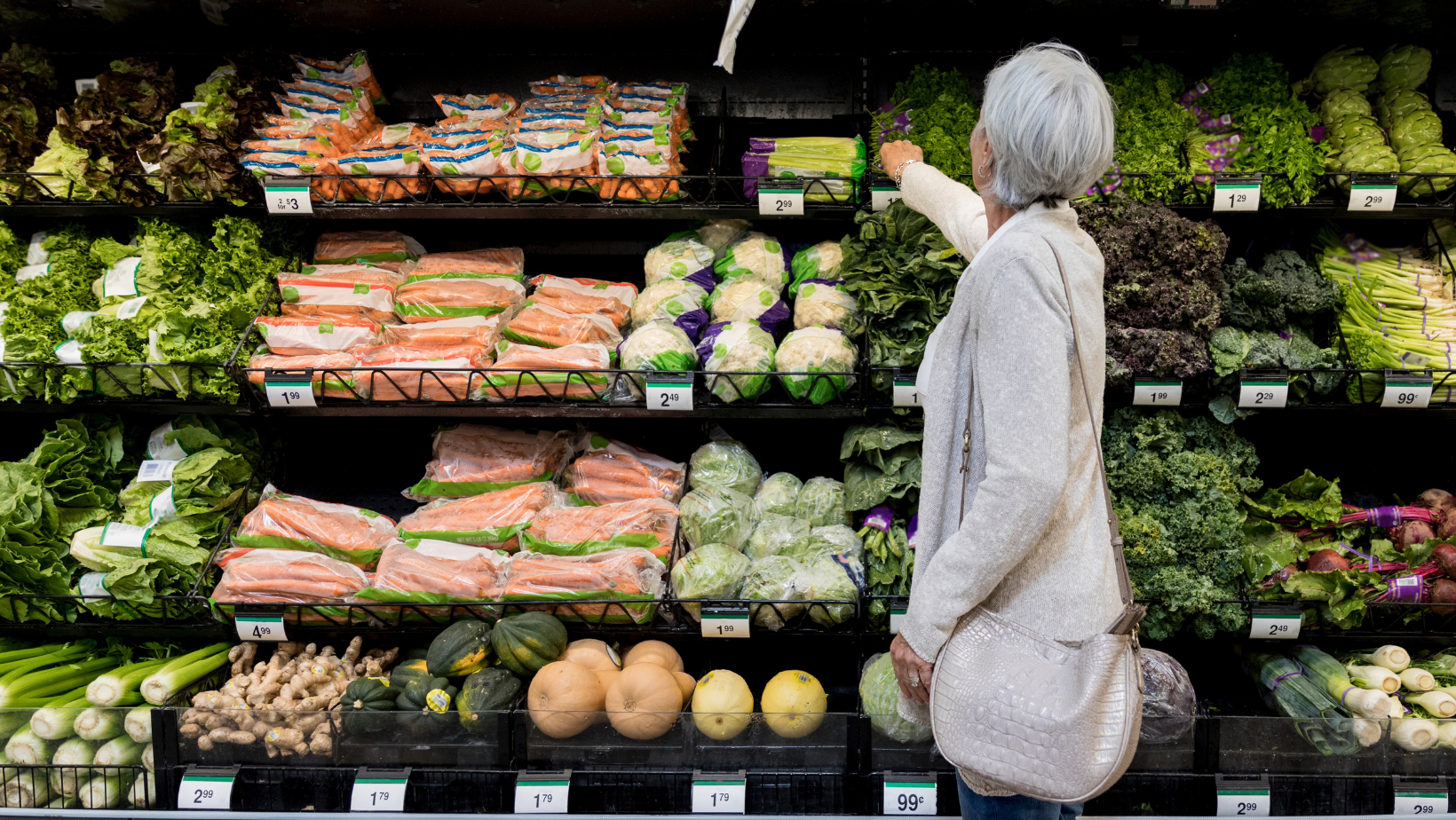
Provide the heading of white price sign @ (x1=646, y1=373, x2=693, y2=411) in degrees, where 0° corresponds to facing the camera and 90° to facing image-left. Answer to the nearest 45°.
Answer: approximately 0°

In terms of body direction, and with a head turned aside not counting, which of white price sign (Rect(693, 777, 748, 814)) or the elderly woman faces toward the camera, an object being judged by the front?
the white price sign

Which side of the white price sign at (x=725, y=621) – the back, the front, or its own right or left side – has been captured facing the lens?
front

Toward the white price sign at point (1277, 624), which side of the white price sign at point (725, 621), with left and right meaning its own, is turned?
left

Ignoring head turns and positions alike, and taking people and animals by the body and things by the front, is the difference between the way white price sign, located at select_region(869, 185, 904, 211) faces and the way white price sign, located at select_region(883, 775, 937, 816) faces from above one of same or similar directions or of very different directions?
same or similar directions

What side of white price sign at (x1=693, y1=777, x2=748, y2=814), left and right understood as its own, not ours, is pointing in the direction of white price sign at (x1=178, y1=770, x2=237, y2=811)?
right

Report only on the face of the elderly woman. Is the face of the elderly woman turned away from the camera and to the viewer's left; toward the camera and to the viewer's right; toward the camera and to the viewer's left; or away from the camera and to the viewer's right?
away from the camera and to the viewer's left

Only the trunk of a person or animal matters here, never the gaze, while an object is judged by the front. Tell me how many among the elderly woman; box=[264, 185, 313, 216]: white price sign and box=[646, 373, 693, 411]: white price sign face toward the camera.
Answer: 2

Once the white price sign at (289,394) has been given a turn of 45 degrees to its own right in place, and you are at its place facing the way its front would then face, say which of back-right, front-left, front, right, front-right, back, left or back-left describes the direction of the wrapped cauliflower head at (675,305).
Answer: back-left

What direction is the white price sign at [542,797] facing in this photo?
toward the camera

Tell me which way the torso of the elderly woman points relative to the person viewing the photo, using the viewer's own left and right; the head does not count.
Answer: facing away from the viewer and to the left of the viewer

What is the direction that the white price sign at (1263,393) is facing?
toward the camera

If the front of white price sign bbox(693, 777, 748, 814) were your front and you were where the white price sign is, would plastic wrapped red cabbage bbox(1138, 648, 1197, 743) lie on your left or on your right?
on your left

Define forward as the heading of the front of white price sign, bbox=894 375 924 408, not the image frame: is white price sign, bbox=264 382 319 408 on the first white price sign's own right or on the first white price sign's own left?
on the first white price sign's own right

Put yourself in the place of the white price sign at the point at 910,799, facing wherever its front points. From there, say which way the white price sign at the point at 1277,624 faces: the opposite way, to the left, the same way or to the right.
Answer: the same way

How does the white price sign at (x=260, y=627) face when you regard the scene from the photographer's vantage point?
facing the viewer

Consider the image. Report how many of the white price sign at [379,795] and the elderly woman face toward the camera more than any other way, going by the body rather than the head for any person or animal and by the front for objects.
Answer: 1

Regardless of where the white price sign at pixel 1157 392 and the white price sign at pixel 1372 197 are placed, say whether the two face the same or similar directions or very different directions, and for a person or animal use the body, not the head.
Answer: same or similar directions

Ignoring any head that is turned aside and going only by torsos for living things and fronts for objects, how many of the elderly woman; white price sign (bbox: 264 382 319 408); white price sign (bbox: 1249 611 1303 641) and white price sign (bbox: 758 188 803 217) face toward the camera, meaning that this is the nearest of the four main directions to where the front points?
3
